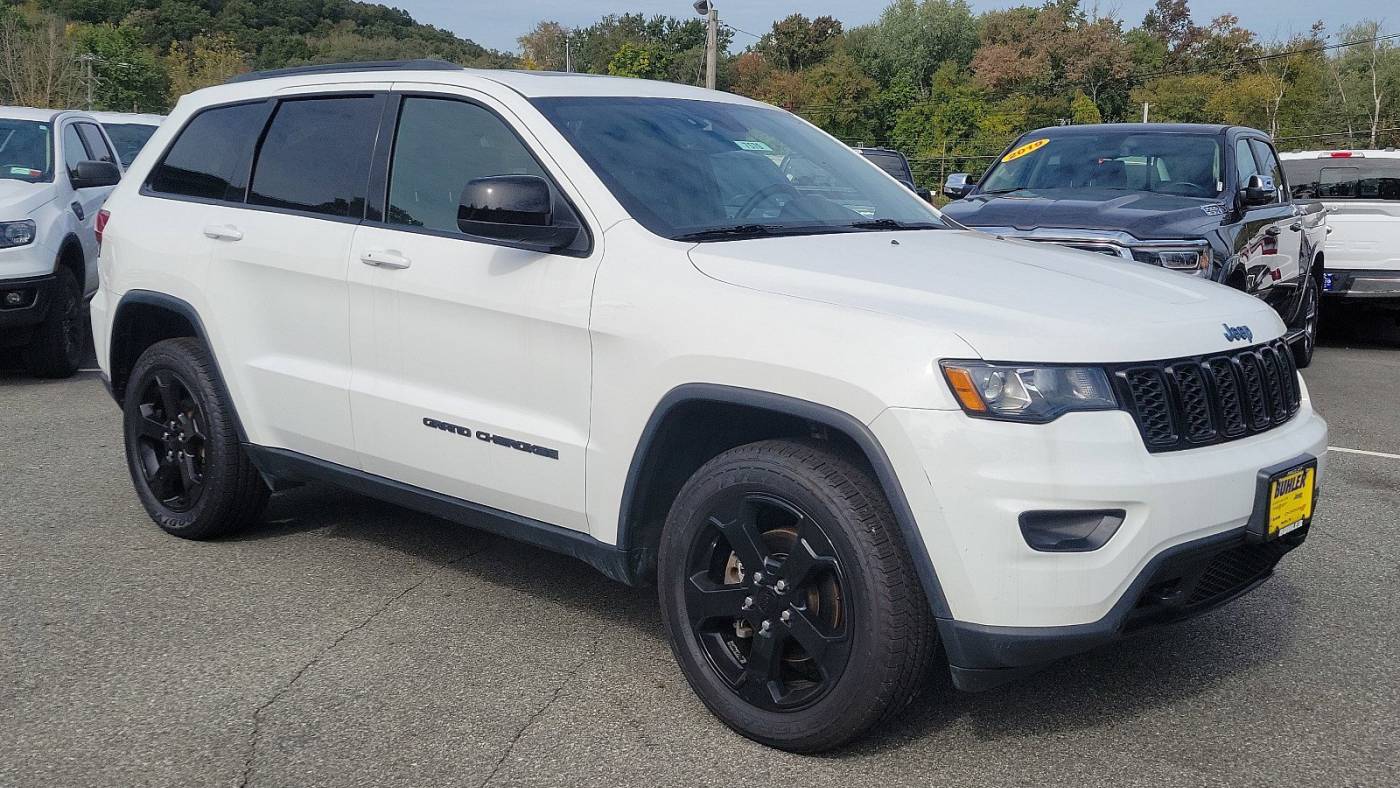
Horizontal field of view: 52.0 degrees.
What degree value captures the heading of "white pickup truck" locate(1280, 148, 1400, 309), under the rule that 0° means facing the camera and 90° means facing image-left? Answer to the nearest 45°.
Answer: approximately 180°

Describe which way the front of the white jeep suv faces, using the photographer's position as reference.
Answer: facing the viewer and to the right of the viewer

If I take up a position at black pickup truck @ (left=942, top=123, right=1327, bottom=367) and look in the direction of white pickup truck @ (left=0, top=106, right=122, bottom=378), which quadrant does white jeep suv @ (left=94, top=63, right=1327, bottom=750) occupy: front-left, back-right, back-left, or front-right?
front-left

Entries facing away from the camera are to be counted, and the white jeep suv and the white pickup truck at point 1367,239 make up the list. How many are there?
1

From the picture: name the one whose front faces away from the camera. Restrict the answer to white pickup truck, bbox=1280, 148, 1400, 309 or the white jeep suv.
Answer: the white pickup truck

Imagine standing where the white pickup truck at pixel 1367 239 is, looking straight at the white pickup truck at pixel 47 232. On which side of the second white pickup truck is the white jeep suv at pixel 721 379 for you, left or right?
left

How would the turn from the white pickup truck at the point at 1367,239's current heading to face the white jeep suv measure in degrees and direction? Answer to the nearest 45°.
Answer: approximately 180°

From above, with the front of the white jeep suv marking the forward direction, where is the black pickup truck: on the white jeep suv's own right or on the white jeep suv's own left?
on the white jeep suv's own left

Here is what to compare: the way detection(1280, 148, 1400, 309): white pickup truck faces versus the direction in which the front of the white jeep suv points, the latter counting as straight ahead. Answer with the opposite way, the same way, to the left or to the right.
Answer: to the left

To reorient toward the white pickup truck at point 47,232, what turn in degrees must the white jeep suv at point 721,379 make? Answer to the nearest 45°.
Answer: approximately 180°

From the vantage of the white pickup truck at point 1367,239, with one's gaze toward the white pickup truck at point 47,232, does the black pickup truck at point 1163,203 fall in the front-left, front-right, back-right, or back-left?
front-left

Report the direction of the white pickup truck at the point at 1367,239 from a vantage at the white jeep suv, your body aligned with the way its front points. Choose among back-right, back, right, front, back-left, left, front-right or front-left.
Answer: left
